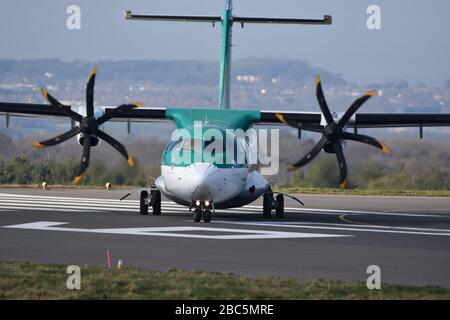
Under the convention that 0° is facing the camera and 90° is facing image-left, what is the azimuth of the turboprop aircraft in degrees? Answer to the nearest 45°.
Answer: approximately 0°
